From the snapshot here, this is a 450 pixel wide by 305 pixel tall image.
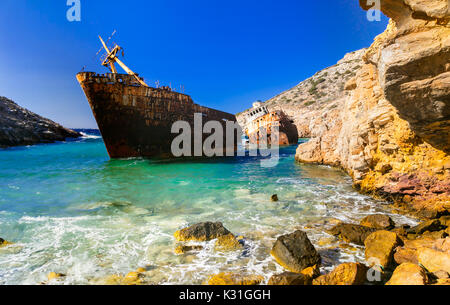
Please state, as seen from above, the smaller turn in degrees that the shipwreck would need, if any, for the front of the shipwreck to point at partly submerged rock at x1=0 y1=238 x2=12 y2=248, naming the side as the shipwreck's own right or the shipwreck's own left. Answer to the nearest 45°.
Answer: approximately 45° to the shipwreck's own left

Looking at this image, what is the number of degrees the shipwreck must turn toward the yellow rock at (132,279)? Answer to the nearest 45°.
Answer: approximately 45° to its left

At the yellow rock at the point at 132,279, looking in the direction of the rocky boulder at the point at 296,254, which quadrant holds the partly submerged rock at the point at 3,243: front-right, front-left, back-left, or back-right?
back-left

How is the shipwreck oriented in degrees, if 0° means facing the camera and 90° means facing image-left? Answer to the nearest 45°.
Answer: approximately 45°

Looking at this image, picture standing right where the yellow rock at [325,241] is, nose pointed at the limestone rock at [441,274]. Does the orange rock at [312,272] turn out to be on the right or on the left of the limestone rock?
right

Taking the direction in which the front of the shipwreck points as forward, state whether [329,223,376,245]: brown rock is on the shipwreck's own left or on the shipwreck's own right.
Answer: on the shipwreck's own left

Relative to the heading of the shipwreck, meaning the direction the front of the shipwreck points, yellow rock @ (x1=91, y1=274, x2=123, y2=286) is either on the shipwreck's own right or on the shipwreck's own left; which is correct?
on the shipwreck's own left

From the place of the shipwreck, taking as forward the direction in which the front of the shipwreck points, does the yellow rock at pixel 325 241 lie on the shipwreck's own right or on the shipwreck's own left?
on the shipwreck's own left
